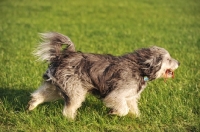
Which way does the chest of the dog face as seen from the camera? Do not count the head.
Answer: to the viewer's right
